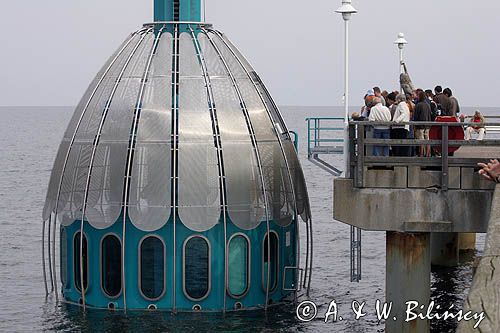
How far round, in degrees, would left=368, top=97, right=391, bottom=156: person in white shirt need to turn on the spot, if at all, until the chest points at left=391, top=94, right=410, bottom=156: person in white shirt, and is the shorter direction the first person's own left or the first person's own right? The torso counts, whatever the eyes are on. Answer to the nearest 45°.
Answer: approximately 135° to the first person's own right

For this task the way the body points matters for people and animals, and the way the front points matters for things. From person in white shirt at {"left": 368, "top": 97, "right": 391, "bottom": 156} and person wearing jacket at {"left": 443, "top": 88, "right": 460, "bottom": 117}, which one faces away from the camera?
the person in white shirt

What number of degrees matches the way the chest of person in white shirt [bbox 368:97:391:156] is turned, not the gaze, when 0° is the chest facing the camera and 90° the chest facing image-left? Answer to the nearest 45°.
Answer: approximately 180°

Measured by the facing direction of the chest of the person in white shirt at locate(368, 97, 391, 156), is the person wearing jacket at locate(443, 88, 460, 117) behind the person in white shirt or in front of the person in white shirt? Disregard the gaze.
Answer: in front
